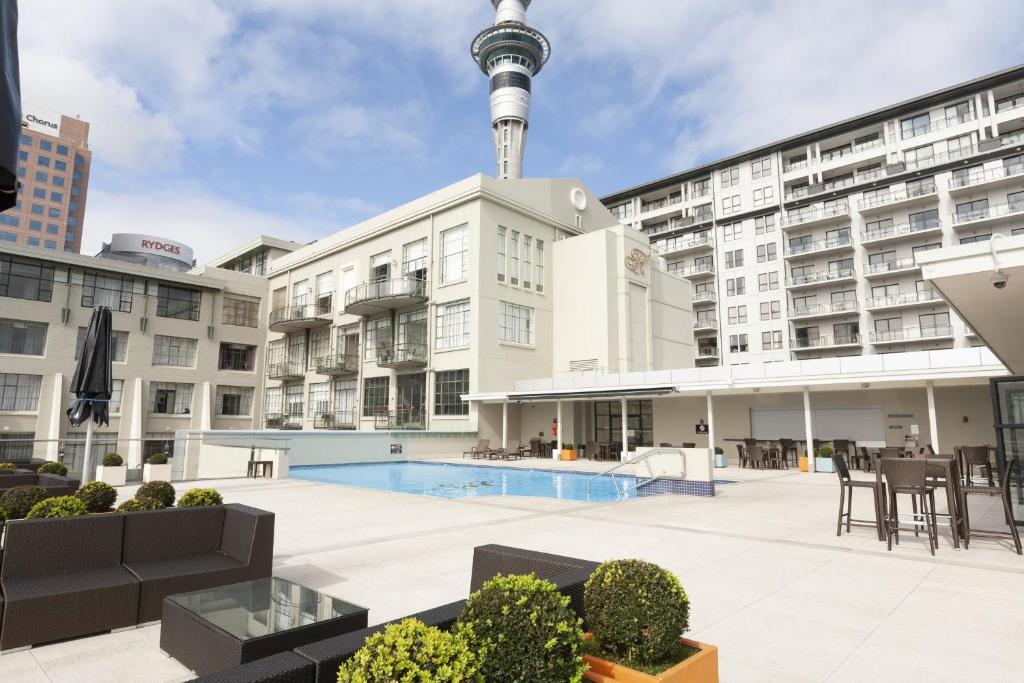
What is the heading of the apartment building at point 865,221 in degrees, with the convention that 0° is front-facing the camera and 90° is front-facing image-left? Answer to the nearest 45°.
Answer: approximately 45°

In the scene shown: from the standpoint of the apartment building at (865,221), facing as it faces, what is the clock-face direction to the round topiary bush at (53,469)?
The round topiary bush is roughly at 11 o'clock from the apartment building.

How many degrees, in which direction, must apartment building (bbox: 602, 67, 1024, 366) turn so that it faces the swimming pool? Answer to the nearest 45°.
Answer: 0° — it already faces it

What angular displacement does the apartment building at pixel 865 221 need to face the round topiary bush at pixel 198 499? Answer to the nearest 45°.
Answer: approximately 45° to its left

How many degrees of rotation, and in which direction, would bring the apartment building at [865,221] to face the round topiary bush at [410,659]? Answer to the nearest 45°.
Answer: approximately 45° to its left

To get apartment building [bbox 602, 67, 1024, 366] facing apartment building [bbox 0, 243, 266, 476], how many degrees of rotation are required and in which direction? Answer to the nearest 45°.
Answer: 0° — it already faces it

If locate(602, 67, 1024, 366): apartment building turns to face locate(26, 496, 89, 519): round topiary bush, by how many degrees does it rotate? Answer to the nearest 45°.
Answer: approximately 45° to its left

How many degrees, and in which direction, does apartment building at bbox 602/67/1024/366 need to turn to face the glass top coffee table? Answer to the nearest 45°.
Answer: approximately 45° to its left
